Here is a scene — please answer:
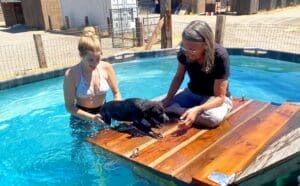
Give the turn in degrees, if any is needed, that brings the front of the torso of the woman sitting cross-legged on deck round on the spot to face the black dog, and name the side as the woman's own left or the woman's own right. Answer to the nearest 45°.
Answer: approximately 45° to the woman's own right

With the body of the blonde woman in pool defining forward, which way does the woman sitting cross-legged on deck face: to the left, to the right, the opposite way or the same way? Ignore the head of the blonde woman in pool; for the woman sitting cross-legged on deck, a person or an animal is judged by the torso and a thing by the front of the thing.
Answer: to the right

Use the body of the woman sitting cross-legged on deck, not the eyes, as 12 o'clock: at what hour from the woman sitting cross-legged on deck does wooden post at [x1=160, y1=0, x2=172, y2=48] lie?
The wooden post is roughly at 4 o'clock from the woman sitting cross-legged on deck.

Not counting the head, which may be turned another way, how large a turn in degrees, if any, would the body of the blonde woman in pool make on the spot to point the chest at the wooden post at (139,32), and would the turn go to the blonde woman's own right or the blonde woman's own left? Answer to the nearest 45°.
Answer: approximately 135° to the blonde woman's own left

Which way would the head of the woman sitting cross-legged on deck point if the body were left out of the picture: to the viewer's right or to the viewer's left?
to the viewer's left

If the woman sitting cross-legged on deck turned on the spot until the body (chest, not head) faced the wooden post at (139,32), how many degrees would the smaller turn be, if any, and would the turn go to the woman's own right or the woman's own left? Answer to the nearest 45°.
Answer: approximately 135° to the woman's own right

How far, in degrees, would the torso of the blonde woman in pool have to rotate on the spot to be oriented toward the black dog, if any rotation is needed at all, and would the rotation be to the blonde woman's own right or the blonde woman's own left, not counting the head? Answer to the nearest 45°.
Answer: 0° — they already face it

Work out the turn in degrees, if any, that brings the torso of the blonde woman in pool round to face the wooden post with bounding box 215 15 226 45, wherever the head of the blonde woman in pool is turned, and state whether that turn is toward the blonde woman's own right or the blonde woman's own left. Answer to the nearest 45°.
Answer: approximately 90° to the blonde woman's own left
